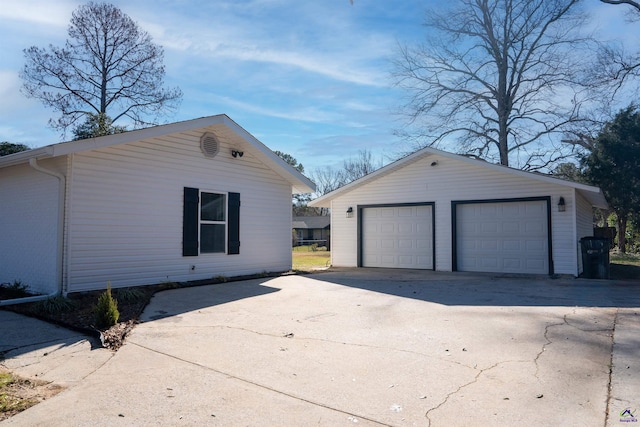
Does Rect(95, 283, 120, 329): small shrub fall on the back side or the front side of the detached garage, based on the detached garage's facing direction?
on the front side

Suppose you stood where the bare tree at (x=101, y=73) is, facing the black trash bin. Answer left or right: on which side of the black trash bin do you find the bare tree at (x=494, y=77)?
left

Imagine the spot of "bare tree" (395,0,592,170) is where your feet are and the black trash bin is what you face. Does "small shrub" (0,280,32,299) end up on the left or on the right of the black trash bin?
right

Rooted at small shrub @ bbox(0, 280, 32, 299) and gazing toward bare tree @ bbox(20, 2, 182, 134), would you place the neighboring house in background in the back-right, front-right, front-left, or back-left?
front-right

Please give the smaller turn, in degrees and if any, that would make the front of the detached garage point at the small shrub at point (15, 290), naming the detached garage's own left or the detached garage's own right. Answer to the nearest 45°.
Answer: approximately 45° to the detached garage's own right

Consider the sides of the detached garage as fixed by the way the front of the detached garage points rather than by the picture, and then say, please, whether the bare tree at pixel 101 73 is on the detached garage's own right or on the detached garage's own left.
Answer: on the detached garage's own right

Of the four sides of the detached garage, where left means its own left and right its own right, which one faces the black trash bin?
left

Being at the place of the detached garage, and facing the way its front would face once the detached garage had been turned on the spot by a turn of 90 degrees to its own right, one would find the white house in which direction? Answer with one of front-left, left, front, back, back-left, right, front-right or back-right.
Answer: front-left

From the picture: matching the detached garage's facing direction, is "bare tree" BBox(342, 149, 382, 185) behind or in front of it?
behind

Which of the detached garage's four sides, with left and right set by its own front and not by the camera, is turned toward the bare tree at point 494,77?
back

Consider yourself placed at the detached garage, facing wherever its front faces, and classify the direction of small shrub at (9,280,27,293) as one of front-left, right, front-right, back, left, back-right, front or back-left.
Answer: front-right

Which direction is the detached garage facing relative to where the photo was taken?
toward the camera
